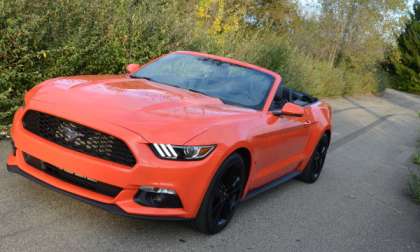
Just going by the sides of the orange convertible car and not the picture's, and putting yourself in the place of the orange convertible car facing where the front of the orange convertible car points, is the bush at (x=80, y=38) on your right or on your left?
on your right

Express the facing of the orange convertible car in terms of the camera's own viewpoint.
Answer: facing the viewer and to the left of the viewer
